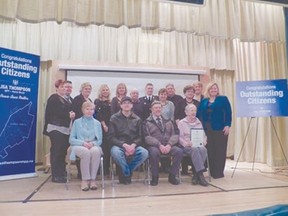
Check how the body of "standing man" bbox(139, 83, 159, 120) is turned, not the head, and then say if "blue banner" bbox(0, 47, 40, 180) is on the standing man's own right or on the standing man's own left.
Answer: on the standing man's own right

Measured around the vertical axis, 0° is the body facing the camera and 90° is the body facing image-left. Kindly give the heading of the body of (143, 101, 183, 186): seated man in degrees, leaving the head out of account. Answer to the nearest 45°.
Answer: approximately 0°

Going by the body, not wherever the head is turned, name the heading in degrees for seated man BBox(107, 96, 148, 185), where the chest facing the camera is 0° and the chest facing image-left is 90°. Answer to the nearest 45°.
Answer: approximately 0°

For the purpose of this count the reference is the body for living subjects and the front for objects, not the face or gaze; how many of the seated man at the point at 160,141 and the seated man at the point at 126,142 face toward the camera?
2

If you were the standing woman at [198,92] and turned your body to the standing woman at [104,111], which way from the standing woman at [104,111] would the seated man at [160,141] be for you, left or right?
left
